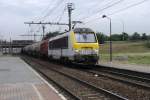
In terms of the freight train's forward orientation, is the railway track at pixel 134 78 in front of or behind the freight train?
in front

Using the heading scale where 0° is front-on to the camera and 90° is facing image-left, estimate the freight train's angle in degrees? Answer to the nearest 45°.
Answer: approximately 315°
